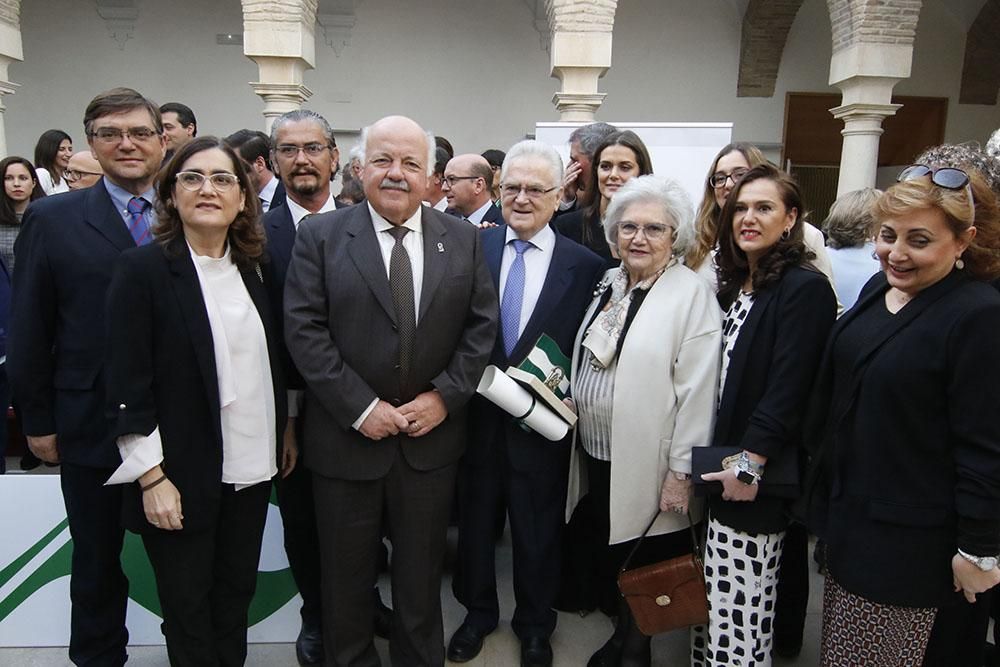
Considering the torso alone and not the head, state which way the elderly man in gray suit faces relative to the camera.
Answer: toward the camera

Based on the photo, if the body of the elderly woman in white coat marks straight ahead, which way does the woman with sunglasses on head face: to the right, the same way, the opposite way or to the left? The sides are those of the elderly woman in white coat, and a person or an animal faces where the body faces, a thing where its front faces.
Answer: the same way

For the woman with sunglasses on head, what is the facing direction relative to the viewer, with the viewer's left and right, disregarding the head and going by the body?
facing the viewer and to the left of the viewer

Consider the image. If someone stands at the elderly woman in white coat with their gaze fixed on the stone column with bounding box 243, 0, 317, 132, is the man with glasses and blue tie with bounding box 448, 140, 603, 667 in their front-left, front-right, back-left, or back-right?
front-left

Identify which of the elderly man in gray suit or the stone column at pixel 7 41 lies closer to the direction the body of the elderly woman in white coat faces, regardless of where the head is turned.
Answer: the elderly man in gray suit

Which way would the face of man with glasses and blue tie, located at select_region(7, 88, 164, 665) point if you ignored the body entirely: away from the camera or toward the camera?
toward the camera

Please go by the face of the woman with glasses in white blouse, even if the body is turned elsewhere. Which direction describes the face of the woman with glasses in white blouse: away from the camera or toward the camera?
toward the camera

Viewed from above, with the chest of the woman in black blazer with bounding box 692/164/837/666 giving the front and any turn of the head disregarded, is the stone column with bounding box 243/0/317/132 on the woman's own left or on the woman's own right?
on the woman's own right

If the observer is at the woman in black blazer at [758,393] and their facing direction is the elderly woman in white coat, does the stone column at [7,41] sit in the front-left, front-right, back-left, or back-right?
front-right

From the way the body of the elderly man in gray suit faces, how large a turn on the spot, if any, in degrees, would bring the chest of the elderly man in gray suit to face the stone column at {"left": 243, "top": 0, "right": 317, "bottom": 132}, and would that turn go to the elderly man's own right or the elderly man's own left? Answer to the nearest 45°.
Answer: approximately 180°
